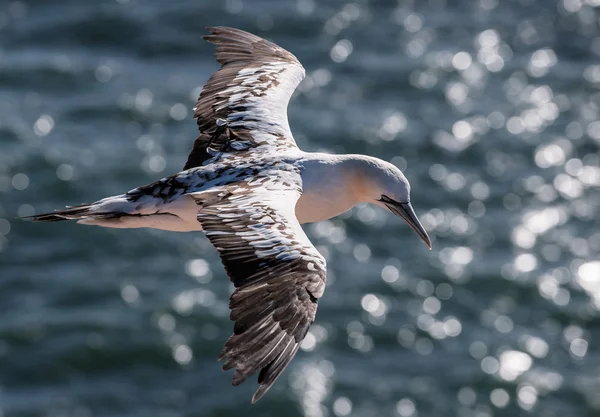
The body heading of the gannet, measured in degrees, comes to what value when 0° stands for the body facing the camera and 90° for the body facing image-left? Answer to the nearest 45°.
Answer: approximately 270°
